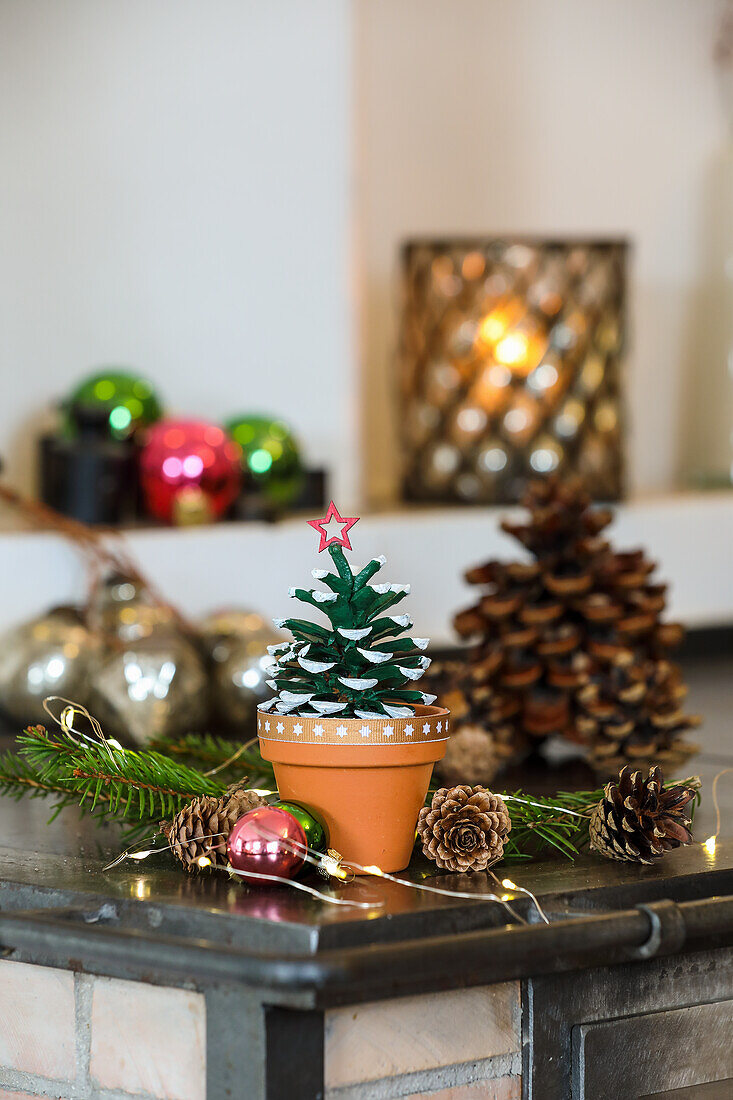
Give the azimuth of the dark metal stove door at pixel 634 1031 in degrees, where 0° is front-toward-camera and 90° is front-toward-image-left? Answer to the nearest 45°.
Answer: approximately 315°

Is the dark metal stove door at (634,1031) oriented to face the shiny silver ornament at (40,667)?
no

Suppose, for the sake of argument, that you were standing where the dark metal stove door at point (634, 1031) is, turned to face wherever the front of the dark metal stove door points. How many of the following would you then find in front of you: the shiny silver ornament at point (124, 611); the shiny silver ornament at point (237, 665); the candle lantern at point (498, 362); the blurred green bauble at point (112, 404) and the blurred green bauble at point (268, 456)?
0

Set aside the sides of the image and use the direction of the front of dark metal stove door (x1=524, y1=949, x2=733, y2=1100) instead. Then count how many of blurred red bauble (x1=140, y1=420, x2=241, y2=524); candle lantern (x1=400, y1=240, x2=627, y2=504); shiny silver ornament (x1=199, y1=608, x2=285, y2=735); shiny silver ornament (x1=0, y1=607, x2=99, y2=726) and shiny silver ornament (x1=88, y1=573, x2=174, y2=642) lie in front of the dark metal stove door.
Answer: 0

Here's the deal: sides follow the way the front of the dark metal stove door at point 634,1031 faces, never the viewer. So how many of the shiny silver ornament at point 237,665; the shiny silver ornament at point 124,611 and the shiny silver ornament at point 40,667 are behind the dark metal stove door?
3

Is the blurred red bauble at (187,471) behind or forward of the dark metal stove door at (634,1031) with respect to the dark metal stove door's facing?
behind

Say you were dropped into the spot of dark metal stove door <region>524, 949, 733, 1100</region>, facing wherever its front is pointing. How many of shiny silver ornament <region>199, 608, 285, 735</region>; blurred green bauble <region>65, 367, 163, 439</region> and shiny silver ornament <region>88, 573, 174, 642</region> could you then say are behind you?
3

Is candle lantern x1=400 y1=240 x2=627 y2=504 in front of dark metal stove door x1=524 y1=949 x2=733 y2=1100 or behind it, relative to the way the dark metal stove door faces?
behind

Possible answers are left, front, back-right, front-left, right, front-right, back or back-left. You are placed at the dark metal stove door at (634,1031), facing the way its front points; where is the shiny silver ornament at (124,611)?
back
